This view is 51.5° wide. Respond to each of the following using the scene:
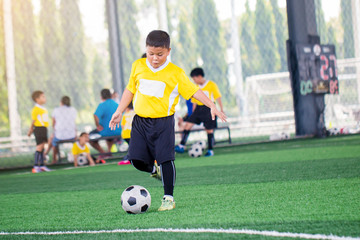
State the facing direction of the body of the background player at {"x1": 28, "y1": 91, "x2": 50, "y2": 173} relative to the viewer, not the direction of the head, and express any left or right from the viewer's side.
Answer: facing the viewer and to the right of the viewer

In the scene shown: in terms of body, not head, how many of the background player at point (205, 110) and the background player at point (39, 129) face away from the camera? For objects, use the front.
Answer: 0

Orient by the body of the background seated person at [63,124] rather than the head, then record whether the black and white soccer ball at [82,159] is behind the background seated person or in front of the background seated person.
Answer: behind

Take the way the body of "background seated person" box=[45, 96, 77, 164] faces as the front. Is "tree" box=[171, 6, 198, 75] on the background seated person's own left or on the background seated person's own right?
on the background seated person's own right

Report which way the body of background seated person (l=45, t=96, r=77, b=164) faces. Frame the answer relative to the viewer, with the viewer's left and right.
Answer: facing away from the viewer and to the left of the viewer

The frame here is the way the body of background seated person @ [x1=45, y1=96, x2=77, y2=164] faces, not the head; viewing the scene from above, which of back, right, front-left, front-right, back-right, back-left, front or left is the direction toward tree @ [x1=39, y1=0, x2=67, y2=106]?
front-right
